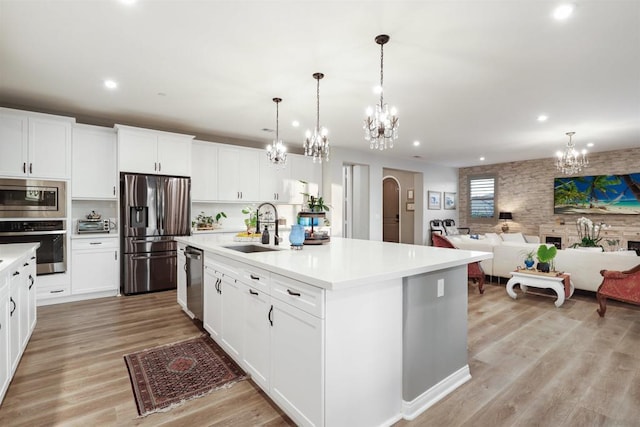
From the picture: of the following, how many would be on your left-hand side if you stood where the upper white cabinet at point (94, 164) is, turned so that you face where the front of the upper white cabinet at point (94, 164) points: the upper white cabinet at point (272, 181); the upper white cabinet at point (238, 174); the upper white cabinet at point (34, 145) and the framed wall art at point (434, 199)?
3

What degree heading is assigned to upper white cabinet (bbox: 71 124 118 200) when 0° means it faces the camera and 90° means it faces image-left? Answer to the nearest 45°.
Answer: approximately 0°

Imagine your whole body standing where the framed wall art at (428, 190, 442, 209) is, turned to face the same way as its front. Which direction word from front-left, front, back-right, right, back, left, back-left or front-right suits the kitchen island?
front-right

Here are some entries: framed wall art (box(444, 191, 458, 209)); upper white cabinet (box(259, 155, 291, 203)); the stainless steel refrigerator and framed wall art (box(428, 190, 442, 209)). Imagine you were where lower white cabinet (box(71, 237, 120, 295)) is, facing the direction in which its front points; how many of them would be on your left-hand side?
4

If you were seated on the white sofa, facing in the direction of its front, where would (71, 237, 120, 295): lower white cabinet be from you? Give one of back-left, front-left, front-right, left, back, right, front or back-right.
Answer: back-left

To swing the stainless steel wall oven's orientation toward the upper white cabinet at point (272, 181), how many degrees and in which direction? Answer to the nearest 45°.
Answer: approximately 90° to its left

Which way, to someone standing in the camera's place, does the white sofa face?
facing away from the viewer

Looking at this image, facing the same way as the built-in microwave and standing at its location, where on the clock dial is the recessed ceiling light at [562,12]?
The recessed ceiling light is roughly at 11 o'clock from the built-in microwave.
